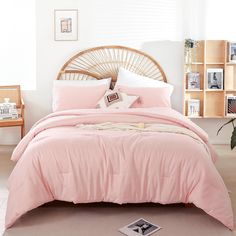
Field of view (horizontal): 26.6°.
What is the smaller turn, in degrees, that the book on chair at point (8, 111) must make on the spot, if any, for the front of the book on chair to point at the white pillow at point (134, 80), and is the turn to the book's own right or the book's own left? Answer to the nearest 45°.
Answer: approximately 90° to the book's own left

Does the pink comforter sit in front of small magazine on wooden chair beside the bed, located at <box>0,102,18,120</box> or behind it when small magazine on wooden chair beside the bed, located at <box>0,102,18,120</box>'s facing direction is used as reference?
in front

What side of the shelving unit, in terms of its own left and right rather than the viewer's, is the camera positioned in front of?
front

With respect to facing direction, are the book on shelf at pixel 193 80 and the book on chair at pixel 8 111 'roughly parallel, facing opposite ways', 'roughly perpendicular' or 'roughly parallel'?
roughly parallel

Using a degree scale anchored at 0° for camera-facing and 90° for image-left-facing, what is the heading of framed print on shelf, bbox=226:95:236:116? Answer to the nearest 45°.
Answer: approximately 0°

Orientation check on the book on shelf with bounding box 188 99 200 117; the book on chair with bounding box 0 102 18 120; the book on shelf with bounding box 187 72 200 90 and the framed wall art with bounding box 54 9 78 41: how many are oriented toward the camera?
4

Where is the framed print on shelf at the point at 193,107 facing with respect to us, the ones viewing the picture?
facing the viewer

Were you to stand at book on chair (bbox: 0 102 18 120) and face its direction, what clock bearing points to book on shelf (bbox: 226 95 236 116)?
book on shelf (bbox: 226 95 236 116) is roughly at 9 o'clock from book on chair (bbox: 0 102 18 120).

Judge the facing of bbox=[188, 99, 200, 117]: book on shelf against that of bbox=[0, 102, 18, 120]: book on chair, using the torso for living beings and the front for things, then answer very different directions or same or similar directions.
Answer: same or similar directions

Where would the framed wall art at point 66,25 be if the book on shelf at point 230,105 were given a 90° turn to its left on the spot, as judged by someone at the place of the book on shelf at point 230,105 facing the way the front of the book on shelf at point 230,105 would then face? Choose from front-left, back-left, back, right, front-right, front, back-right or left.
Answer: back

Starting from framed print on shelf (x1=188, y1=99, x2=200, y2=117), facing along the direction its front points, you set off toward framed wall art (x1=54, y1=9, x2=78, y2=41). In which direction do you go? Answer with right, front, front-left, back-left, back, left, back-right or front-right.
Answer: right

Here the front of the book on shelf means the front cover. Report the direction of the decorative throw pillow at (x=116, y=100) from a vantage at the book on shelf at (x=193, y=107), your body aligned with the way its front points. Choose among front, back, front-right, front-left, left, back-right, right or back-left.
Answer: front-right

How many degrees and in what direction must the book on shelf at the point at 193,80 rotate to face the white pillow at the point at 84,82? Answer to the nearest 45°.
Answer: approximately 45° to its right
